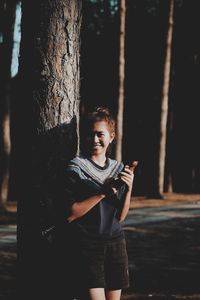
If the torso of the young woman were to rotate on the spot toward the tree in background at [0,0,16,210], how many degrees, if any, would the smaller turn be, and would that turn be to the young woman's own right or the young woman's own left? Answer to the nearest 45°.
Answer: approximately 180°

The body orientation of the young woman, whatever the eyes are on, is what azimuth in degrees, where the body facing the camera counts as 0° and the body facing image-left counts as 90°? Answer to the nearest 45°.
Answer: approximately 0°

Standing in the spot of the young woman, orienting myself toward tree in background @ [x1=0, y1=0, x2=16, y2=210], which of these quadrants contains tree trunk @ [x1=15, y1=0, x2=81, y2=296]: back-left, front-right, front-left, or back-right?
front-left
